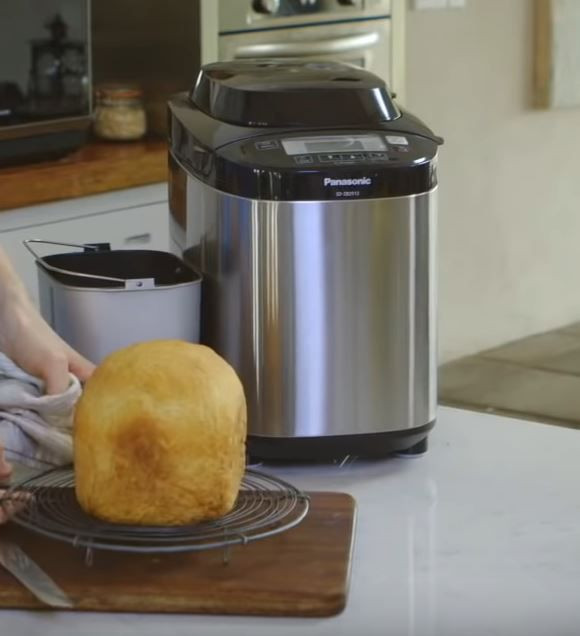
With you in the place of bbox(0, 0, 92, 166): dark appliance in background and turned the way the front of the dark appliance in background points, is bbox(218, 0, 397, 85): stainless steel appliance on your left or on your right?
on your left

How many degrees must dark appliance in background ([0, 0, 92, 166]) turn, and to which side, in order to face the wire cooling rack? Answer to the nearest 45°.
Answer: approximately 45° to its right

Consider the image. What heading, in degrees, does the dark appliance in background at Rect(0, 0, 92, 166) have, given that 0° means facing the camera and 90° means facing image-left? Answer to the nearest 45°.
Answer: approximately 315°
